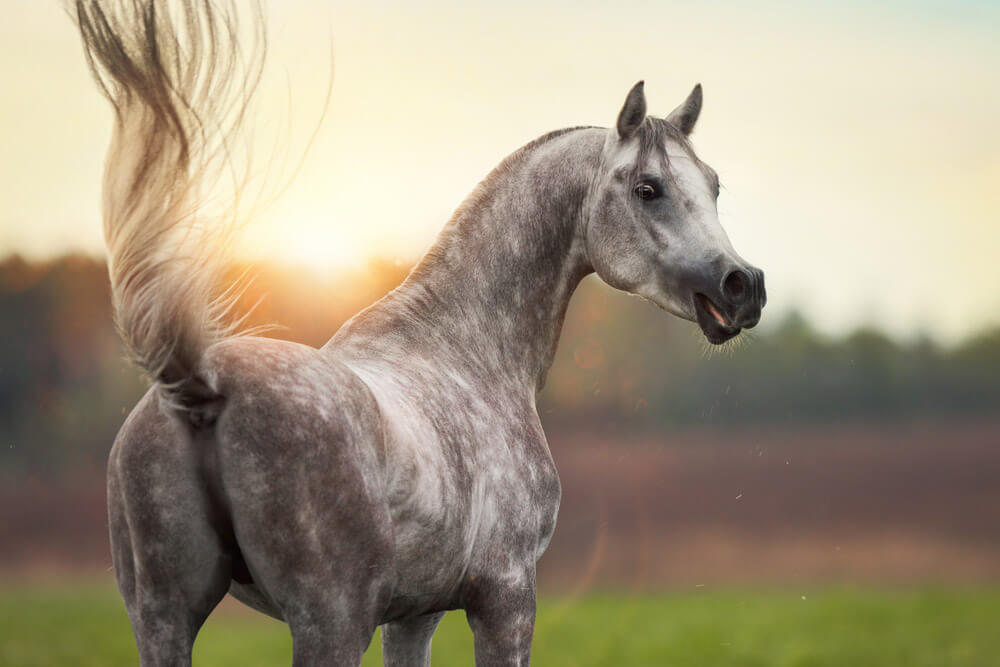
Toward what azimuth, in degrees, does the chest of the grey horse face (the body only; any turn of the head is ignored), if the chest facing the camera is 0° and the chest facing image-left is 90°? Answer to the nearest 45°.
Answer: approximately 225°
